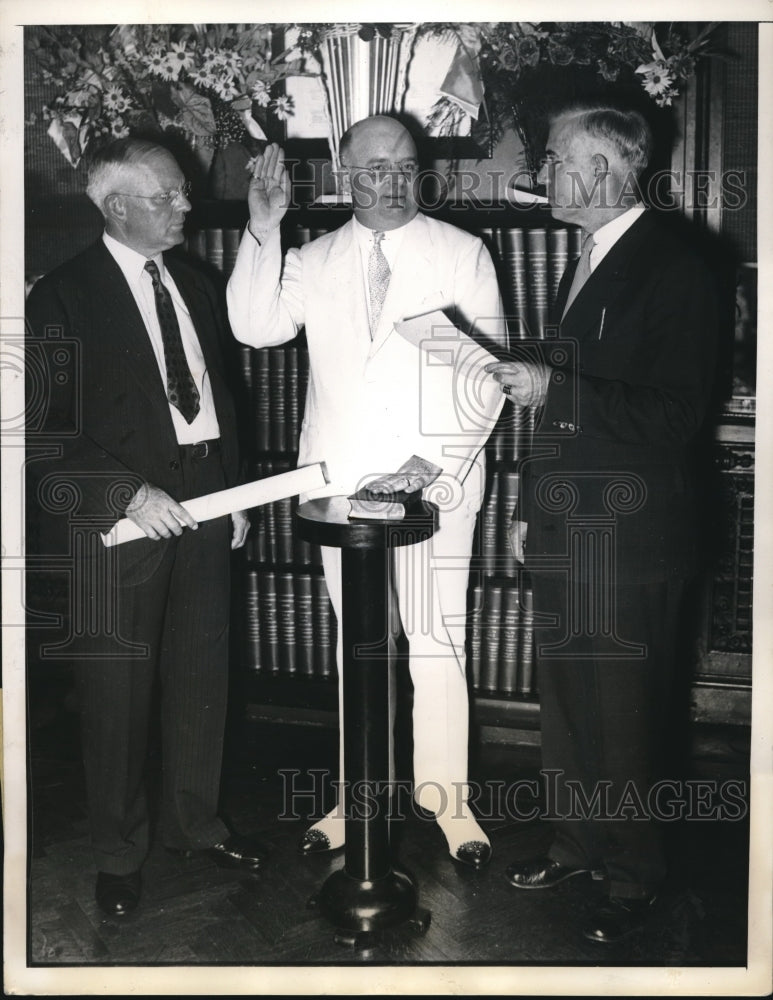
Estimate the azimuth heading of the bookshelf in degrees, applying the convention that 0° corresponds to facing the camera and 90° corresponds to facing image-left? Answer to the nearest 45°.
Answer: approximately 0°

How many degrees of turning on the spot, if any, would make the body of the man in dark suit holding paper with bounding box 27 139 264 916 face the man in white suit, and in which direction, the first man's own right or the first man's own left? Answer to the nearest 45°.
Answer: approximately 45° to the first man's own left

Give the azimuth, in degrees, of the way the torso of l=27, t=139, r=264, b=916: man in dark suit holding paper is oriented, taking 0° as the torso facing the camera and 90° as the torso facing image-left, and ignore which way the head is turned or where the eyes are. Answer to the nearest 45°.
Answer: approximately 315°

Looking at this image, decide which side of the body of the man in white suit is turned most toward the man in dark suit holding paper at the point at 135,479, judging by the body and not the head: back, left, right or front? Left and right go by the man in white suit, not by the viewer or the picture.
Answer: right

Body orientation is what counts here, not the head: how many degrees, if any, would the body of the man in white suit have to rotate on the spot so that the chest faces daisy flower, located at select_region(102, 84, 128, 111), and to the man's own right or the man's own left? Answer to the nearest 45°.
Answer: approximately 90° to the man's own right

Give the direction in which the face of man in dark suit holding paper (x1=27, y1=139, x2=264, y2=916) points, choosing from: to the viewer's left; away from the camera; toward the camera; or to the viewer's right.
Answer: to the viewer's right

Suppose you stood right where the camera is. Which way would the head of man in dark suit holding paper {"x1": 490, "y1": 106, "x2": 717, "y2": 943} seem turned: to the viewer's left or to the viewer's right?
to the viewer's left
